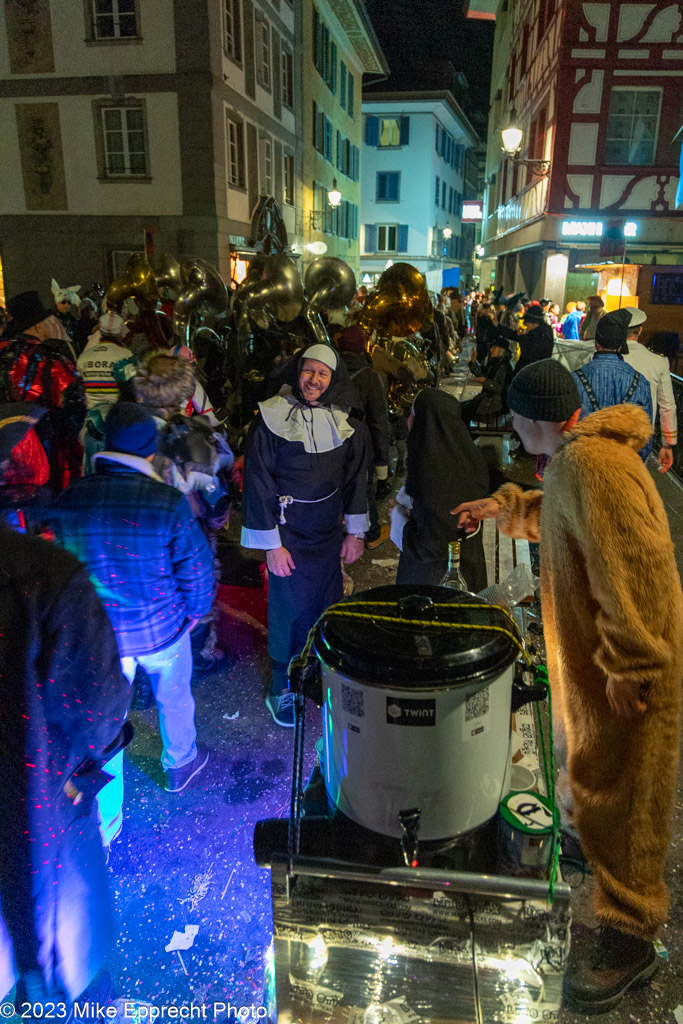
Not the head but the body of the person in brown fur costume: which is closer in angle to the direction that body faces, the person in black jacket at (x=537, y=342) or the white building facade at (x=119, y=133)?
the white building facade

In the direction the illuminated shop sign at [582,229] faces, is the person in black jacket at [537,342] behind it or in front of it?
in front

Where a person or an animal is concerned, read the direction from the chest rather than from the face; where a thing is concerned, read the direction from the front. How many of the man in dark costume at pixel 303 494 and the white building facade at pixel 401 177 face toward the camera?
2

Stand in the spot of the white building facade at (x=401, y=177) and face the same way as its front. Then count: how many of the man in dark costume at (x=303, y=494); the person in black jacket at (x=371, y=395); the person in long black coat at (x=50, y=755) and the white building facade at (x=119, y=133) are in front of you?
4

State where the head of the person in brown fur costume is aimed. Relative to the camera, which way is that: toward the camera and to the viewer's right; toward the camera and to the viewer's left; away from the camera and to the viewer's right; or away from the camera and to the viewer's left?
away from the camera and to the viewer's left

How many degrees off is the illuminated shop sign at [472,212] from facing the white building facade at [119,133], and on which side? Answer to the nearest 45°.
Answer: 0° — it already faces it

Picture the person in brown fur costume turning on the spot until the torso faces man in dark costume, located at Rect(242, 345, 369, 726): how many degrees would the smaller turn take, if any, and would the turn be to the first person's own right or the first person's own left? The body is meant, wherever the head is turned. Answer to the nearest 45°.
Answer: approximately 45° to the first person's own right

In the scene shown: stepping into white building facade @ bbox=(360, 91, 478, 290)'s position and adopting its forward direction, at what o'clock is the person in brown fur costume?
The person in brown fur costume is roughly at 12 o'clock from the white building facade.

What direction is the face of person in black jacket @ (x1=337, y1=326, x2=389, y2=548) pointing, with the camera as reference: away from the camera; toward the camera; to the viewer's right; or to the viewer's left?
away from the camera
